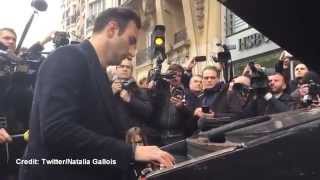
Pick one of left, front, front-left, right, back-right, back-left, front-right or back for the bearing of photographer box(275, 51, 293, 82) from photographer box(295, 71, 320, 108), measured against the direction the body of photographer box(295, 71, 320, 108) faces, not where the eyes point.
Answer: back-right

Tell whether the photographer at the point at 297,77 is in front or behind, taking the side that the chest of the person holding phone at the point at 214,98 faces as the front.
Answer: behind

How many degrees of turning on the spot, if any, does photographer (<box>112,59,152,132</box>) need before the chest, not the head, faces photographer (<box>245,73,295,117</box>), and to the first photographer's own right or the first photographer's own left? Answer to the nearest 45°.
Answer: approximately 135° to the first photographer's own left

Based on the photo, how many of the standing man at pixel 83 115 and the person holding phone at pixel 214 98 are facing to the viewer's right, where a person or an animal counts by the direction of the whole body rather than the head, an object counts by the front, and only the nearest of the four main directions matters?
1

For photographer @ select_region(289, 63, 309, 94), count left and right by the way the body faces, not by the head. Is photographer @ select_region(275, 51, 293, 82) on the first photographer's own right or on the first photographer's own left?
on the first photographer's own right

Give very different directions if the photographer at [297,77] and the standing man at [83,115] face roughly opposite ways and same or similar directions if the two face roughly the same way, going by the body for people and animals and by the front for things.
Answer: very different directions

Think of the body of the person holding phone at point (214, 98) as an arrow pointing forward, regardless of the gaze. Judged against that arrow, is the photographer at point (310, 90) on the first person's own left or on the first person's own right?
on the first person's own left

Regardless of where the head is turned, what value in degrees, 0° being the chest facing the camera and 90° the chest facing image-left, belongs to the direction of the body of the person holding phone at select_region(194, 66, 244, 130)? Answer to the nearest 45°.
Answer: approximately 45°
